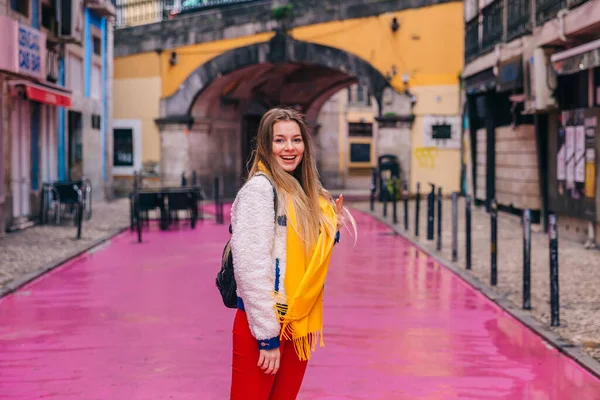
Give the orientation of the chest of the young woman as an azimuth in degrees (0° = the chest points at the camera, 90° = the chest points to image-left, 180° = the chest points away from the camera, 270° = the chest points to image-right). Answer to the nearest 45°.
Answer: approximately 315°

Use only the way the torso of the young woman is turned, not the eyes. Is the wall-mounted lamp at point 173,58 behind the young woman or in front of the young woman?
behind

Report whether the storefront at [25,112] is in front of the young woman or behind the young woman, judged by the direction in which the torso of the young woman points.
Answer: behind

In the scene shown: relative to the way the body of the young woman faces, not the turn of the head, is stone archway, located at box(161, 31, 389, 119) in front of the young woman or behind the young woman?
behind

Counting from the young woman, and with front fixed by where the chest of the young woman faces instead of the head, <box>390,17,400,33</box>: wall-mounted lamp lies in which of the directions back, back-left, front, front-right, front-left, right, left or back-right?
back-left

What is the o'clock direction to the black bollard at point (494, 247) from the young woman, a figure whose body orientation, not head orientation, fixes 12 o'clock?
The black bollard is roughly at 8 o'clock from the young woman.
